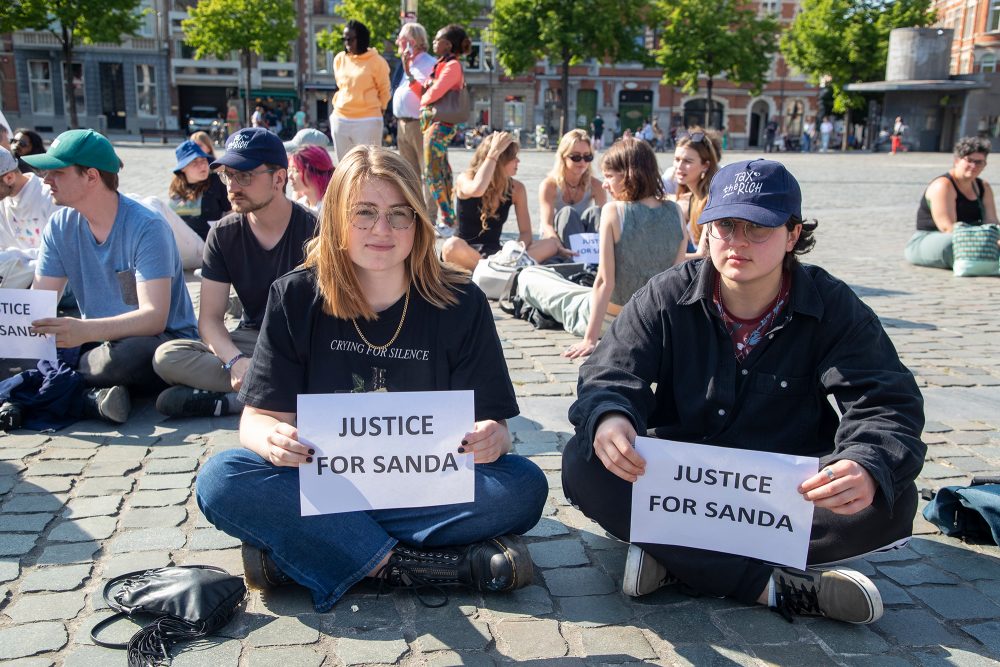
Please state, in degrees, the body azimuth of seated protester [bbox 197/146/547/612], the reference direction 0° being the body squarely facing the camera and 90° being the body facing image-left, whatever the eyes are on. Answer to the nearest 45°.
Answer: approximately 0°

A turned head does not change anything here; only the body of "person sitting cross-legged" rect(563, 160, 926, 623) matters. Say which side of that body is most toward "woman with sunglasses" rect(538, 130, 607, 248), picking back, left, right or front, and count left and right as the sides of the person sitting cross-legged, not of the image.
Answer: back

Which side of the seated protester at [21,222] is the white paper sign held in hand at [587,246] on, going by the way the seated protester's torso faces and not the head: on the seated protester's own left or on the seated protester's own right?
on the seated protester's own left

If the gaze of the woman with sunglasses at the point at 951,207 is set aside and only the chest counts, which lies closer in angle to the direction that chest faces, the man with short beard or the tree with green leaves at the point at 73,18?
the man with short beard

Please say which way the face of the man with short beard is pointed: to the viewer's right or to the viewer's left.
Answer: to the viewer's left

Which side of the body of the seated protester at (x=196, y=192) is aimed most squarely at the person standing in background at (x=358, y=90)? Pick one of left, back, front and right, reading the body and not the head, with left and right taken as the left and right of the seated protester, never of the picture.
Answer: back

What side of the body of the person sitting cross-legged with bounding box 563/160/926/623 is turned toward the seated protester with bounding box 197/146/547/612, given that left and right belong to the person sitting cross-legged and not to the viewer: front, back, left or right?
right
